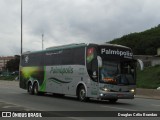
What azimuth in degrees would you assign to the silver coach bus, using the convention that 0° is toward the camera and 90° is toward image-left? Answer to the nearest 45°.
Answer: approximately 315°
